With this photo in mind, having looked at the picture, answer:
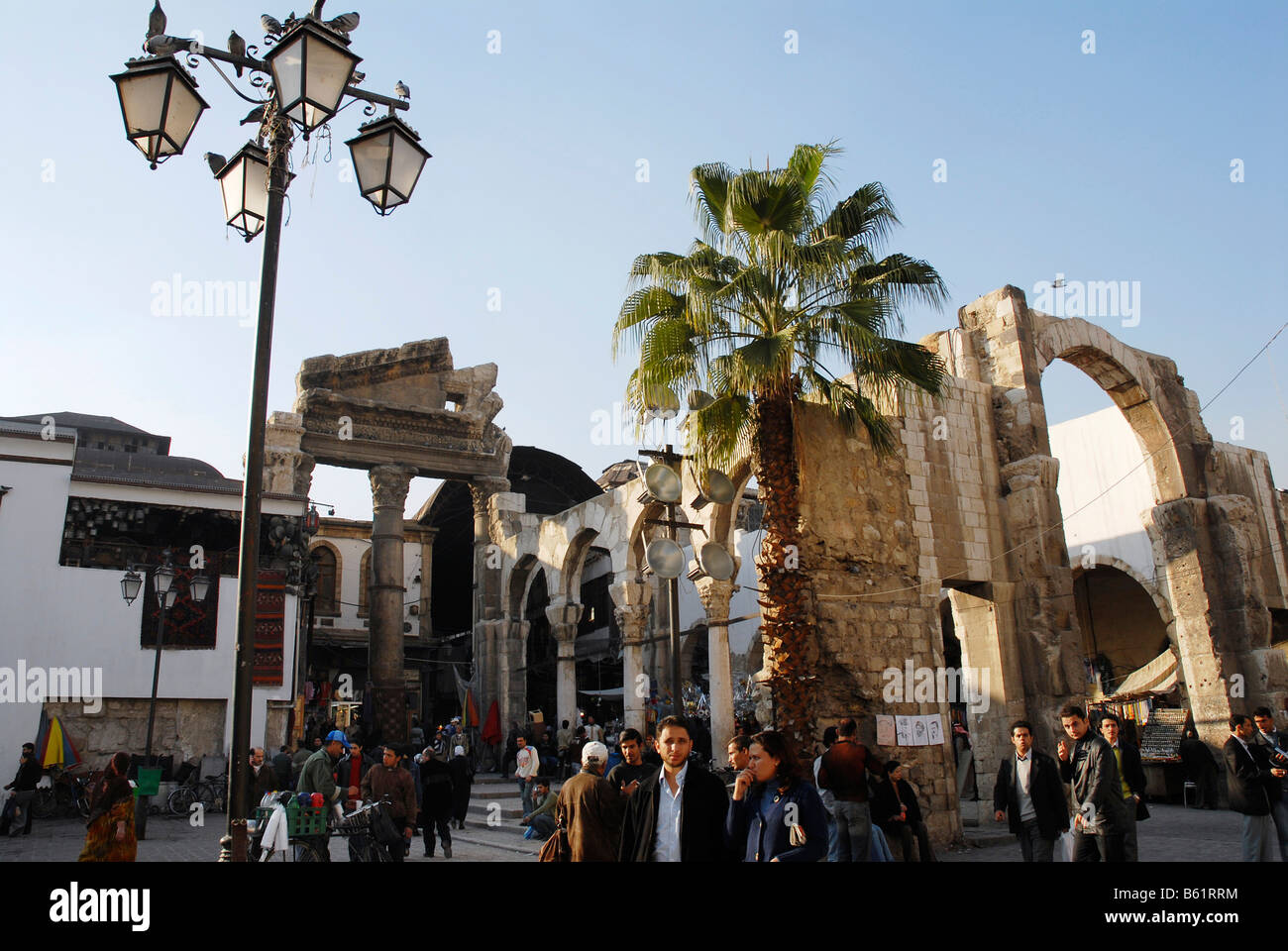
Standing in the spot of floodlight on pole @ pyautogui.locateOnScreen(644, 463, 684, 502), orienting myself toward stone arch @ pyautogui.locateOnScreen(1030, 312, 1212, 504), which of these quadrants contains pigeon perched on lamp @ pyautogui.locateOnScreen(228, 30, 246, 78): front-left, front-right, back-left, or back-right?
back-right

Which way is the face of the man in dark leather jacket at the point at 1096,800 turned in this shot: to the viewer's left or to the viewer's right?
to the viewer's left

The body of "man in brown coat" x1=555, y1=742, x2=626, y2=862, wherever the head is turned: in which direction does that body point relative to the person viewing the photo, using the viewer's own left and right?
facing away from the viewer

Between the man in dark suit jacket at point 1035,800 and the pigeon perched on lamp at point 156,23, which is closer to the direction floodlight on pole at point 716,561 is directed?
the man in dark suit jacket

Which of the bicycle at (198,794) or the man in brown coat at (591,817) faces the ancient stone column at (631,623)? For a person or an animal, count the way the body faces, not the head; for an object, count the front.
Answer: the man in brown coat

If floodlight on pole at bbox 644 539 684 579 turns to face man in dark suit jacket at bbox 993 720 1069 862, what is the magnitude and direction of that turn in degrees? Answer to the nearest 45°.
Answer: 0° — it already faces them

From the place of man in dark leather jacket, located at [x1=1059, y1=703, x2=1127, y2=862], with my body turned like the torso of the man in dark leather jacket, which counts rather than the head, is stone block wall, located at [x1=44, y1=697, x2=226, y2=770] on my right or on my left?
on my right

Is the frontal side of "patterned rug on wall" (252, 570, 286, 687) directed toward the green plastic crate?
yes

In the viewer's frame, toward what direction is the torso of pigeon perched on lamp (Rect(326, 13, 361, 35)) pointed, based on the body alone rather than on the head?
to the viewer's right
